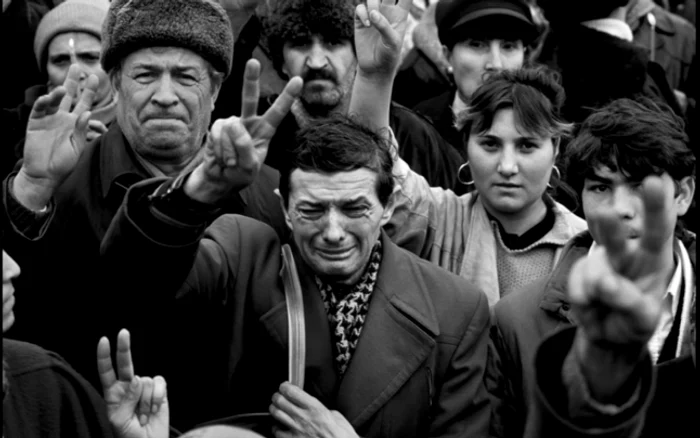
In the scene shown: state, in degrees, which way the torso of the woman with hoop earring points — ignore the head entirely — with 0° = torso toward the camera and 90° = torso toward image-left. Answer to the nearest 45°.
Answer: approximately 0°

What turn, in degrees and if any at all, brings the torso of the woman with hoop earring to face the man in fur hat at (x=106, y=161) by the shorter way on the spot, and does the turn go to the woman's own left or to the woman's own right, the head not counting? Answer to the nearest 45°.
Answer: approximately 90° to the woman's own right

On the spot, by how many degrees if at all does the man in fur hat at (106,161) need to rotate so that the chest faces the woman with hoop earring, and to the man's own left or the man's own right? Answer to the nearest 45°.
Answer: approximately 90° to the man's own left

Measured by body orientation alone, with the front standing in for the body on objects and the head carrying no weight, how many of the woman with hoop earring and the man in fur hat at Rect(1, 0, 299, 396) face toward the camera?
2

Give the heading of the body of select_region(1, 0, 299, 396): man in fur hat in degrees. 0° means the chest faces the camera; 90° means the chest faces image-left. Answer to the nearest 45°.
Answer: approximately 0°
